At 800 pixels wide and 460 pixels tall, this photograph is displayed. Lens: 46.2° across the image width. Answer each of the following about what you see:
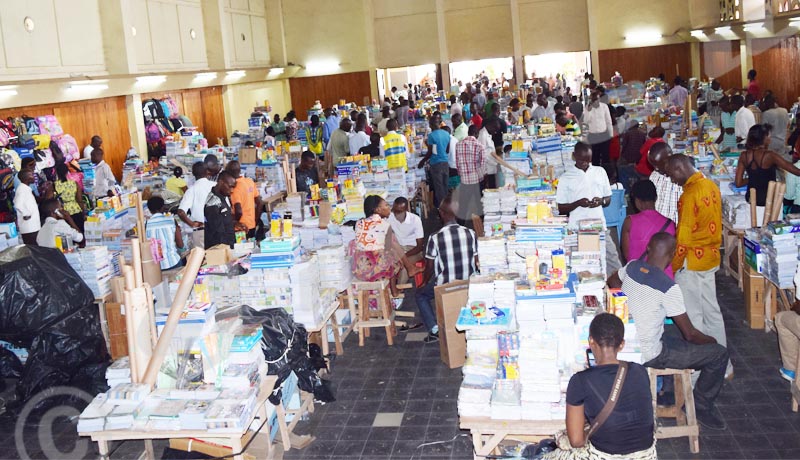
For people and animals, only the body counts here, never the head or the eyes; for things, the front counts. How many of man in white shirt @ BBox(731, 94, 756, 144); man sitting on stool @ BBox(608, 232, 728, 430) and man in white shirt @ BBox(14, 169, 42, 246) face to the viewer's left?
1

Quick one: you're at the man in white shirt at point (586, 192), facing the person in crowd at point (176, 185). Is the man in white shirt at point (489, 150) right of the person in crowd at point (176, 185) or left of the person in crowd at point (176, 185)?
right

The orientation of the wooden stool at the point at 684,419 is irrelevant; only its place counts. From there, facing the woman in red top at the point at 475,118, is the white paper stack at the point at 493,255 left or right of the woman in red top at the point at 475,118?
left

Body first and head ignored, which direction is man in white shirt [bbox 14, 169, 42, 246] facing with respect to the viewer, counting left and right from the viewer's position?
facing to the right of the viewer

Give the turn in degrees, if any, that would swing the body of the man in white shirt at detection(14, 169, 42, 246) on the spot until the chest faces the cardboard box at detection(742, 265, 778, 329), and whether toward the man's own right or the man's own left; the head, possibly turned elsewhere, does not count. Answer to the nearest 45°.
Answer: approximately 45° to the man's own right
